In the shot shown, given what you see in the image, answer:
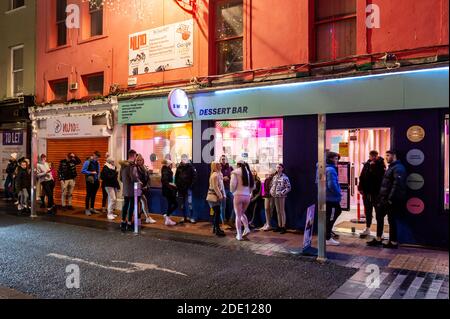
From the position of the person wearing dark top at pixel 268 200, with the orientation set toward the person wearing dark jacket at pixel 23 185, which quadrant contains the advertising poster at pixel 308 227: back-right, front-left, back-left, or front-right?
back-left

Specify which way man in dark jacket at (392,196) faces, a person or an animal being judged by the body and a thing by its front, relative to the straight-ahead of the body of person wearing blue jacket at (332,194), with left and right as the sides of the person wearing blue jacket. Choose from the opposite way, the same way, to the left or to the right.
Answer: the opposite way

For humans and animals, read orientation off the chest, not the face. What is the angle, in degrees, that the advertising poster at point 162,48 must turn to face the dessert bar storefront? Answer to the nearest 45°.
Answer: approximately 90° to its left

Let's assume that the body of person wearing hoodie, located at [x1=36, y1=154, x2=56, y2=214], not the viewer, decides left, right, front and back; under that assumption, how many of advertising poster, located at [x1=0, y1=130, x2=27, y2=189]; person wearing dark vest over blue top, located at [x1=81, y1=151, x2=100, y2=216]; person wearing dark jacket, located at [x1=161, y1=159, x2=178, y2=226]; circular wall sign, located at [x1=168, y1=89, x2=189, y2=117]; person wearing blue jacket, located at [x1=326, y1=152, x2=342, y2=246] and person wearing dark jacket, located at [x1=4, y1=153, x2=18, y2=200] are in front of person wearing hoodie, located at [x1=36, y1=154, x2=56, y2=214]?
4

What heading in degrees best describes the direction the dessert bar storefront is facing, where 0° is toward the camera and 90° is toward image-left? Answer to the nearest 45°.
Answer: approximately 45°

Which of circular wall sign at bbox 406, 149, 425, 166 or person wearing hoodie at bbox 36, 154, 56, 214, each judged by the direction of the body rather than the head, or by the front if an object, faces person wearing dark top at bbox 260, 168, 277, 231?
person wearing hoodie at bbox 36, 154, 56, 214

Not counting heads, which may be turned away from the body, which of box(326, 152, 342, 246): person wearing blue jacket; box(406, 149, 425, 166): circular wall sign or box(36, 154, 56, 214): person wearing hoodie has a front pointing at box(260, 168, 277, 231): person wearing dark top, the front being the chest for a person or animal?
box(36, 154, 56, 214): person wearing hoodie

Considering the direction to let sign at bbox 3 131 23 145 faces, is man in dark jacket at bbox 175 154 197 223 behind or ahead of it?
ahead

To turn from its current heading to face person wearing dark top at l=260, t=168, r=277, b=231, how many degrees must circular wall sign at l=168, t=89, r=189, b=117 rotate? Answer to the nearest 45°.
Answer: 0° — it already faces them
